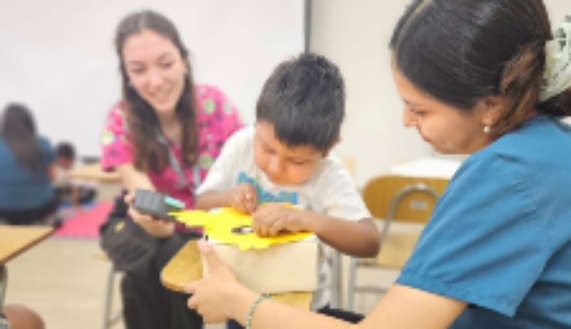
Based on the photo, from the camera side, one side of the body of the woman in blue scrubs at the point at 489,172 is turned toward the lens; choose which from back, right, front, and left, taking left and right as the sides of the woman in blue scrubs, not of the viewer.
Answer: left

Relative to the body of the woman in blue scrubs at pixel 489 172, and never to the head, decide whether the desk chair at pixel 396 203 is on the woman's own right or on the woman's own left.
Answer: on the woman's own right

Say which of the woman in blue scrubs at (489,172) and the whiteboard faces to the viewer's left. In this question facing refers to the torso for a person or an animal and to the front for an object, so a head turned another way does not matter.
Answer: the woman in blue scrubs

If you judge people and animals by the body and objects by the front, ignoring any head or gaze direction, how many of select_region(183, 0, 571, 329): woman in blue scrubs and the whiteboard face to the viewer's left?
1

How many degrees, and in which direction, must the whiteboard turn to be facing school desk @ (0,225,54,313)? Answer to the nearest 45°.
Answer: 0° — it already faces it

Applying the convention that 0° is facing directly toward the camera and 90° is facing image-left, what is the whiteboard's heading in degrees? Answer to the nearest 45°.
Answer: approximately 0°
